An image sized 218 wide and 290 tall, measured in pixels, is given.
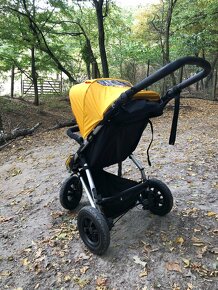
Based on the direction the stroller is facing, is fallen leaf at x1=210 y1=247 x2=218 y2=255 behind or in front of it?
behind

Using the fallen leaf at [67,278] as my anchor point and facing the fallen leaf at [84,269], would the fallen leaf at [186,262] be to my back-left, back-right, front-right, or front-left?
front-right

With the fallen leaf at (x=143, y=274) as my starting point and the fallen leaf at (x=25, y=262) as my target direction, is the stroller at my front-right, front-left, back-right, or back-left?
front-right
